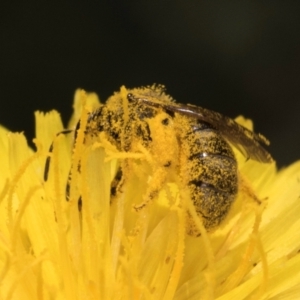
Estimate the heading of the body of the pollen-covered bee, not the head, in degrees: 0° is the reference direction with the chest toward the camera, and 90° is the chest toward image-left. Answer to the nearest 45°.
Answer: approximately 90°
